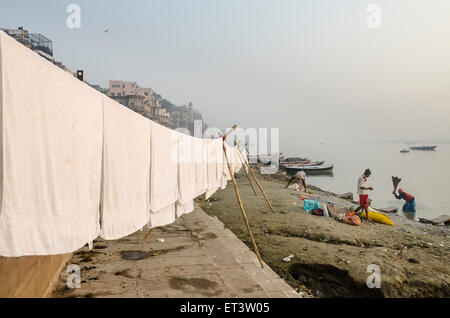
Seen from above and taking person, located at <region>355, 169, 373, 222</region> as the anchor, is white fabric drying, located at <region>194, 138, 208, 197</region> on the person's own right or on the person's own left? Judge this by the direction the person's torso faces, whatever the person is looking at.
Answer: on the person's own right

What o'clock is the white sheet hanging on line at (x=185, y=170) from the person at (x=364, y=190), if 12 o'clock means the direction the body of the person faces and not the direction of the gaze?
The white sheet hanging on line is roughly at 4 o'clock from the person.

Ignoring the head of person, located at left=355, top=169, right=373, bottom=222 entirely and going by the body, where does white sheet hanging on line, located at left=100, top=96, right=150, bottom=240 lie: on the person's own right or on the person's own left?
on the person's own right

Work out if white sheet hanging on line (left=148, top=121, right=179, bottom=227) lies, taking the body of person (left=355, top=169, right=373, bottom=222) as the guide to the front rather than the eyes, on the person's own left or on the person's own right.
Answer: on the person's own right

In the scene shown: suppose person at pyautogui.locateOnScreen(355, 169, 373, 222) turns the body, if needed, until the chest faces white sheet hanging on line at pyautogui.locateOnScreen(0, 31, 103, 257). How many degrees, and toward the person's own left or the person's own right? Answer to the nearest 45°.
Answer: approximately 90° to the person's own right
